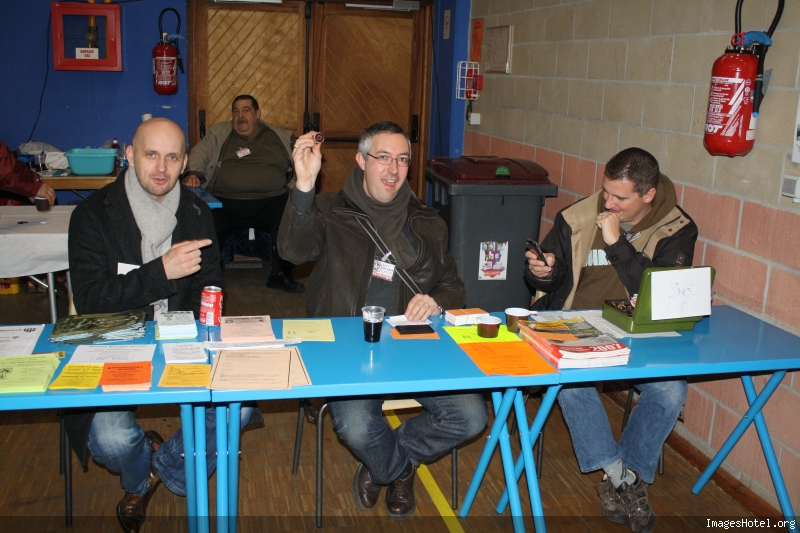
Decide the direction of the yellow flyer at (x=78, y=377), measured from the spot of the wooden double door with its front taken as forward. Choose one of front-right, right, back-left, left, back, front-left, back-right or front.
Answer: front

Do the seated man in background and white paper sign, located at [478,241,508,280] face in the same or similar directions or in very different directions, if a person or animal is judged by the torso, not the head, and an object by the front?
same or similar directions

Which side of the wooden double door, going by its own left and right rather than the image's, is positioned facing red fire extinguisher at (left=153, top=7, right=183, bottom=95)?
right

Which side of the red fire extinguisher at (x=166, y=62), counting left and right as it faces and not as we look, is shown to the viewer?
front

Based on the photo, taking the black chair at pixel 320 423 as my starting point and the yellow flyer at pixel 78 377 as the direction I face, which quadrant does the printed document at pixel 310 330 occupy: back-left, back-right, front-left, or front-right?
front-left

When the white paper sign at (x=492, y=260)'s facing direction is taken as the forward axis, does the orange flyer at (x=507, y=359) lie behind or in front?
in front

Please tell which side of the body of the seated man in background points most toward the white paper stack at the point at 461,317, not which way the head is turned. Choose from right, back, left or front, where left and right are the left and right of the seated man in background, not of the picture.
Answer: front

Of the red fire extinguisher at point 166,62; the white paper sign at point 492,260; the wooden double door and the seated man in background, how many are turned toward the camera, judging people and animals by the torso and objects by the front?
4

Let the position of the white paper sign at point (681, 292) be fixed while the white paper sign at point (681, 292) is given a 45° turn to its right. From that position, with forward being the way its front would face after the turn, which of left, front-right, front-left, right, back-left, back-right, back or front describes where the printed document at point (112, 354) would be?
front

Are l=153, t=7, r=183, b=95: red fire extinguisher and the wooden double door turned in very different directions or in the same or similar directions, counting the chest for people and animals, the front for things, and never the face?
same or similar directions

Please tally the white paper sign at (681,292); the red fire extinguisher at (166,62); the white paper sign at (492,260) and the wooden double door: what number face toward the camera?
4

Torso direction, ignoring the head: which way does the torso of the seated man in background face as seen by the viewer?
toward the camera

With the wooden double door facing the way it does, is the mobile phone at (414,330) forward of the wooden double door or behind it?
forward

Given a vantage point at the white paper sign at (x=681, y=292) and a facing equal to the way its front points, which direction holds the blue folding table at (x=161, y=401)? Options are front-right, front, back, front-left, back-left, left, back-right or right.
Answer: front-right

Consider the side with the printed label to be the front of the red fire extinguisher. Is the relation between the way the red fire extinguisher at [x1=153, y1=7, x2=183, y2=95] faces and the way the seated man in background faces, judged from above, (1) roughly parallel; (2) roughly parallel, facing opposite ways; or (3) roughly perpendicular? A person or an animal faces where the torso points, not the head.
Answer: roughly parallel
